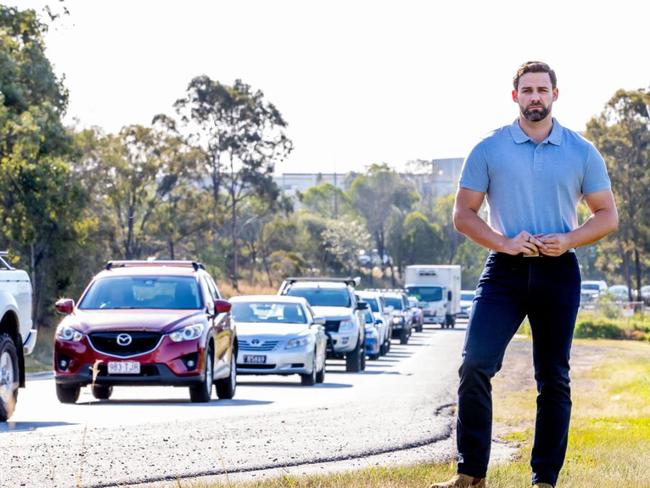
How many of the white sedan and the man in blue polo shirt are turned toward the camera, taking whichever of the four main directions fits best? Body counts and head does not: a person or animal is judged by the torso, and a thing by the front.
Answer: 2

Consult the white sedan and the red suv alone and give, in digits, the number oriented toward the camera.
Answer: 2

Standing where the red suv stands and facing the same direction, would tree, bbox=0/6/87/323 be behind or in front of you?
behind

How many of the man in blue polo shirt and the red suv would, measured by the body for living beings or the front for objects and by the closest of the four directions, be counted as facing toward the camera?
2

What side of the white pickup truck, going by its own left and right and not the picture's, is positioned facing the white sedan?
back

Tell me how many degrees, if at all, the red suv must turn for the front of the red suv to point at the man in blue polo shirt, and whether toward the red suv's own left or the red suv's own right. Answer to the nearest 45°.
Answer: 0° — it already faces them

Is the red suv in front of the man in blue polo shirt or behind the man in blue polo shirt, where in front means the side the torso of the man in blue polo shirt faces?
behind
